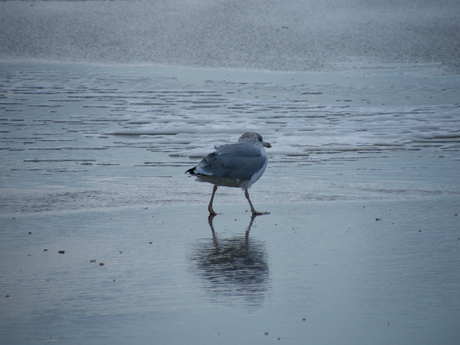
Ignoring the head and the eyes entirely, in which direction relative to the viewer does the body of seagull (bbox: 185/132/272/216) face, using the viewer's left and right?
facing to the right of the viewer
